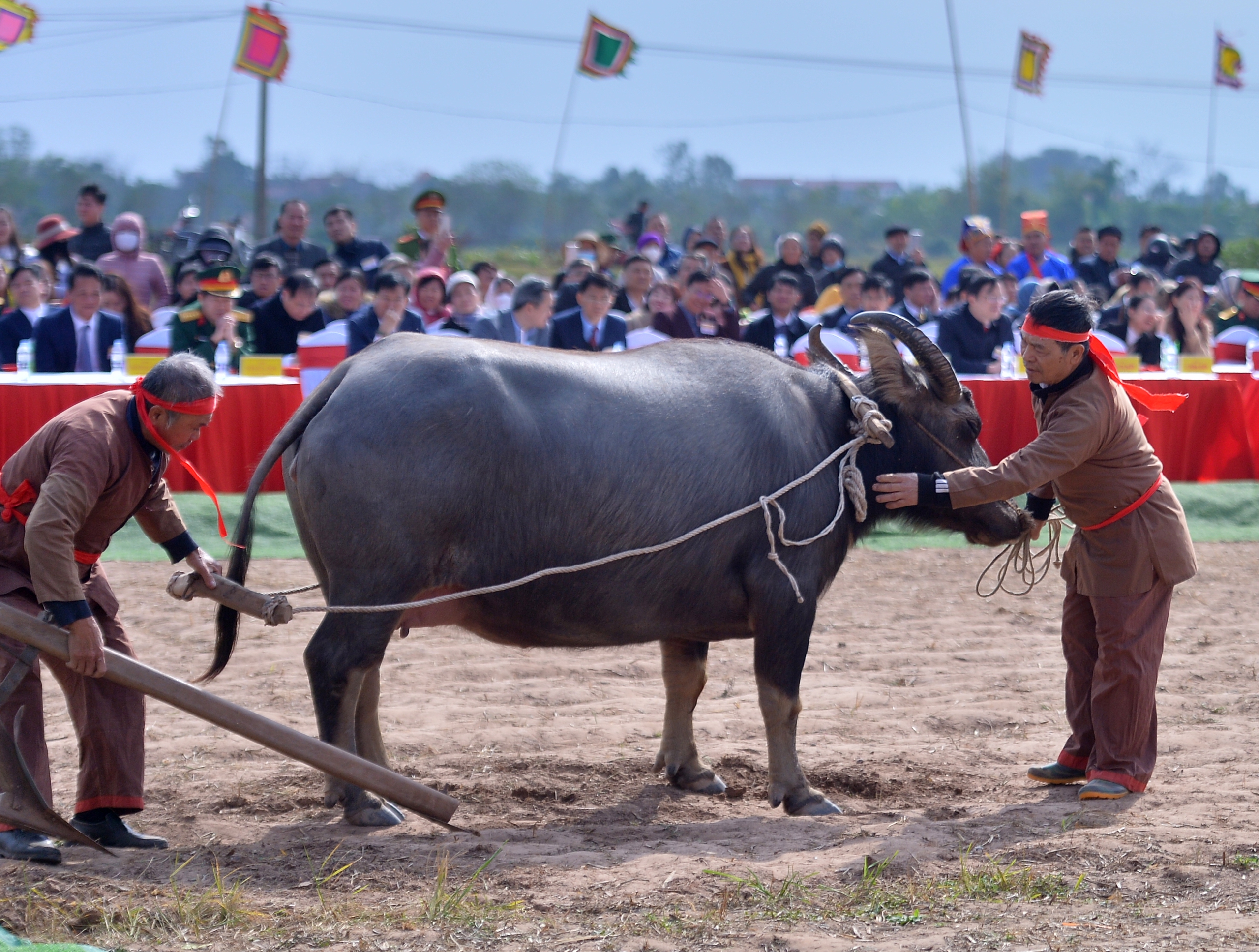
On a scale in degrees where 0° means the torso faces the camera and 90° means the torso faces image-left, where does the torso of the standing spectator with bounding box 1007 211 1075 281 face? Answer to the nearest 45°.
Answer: approximately 0°

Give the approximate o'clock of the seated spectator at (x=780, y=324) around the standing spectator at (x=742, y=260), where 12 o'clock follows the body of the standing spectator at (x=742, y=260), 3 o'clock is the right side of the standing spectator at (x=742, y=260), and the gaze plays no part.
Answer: the seated spectator at (x=780, y=324) is roughly at 12 o'clock from the standing spectator at (x=742, y=260).

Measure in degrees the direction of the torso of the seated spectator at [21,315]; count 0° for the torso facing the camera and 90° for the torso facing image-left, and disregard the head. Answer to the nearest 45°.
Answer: approximately 0°

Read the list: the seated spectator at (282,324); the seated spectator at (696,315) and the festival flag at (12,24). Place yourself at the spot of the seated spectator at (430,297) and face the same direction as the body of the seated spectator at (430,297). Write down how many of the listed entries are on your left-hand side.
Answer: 1

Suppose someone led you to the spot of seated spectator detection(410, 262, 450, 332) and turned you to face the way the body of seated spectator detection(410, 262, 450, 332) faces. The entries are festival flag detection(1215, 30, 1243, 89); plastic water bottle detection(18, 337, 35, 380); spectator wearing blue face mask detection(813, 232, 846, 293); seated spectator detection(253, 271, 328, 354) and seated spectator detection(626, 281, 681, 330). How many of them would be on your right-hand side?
2

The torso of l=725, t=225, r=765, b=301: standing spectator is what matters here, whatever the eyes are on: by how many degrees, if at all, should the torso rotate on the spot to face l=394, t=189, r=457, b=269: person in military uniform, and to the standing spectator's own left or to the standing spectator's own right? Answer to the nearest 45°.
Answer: approximately 45° to the standing spectator's own right

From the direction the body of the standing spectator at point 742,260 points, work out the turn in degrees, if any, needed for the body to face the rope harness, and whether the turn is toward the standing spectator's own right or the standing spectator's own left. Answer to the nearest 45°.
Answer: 0° — they already face it

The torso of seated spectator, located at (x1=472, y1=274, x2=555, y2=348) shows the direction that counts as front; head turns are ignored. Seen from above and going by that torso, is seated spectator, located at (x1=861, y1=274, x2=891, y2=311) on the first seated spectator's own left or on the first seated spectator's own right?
on the first seated spectator's own left
